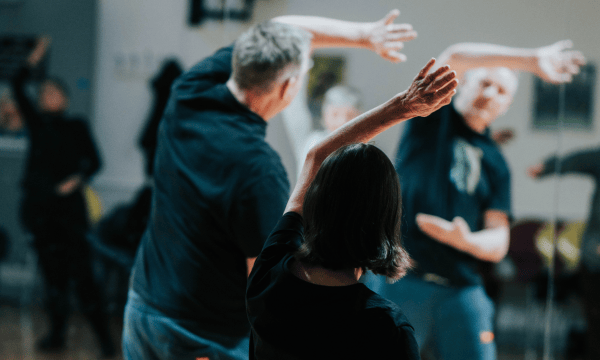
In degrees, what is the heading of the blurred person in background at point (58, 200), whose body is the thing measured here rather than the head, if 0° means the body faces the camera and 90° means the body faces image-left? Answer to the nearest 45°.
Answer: approximately 0°

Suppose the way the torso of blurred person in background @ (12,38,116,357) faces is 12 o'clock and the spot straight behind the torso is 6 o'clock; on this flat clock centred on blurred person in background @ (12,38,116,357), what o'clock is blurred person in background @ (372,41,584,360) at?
blurred person in background @ (372,41,584,360) is roughly at 11 o'clock from blurred person in background @ (12,38,116,357).

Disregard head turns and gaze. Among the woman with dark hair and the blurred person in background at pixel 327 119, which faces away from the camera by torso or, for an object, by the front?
the woman with dark hair

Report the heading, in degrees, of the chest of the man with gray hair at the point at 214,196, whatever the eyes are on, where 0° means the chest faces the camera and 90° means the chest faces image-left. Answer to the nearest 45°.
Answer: approximately 225°

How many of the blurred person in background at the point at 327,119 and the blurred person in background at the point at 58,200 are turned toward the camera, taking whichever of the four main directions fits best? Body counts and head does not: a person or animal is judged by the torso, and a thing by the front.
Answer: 2

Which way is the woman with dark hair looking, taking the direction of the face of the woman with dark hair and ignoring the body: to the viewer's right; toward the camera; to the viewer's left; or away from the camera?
away from the camera

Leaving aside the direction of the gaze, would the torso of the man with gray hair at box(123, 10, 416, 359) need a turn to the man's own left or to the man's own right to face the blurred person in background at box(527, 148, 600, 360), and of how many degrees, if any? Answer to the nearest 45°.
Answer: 0° — they already face them

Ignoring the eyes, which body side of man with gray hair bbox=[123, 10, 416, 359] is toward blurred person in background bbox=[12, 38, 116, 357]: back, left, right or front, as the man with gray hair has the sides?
left

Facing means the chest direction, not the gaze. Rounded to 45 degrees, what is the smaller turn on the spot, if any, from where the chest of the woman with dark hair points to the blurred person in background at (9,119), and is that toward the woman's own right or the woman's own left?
approximately 45° to the woman's own left

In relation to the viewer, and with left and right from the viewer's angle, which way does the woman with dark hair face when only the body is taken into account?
facing away from the viewer
